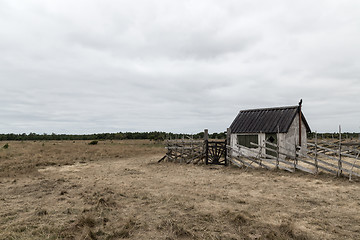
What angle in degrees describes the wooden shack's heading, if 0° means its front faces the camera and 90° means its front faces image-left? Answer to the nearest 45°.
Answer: approximately 45°

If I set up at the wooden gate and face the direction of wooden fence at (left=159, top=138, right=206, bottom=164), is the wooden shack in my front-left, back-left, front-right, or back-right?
back-right

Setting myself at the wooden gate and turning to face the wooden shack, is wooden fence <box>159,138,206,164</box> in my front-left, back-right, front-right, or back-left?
back-left
